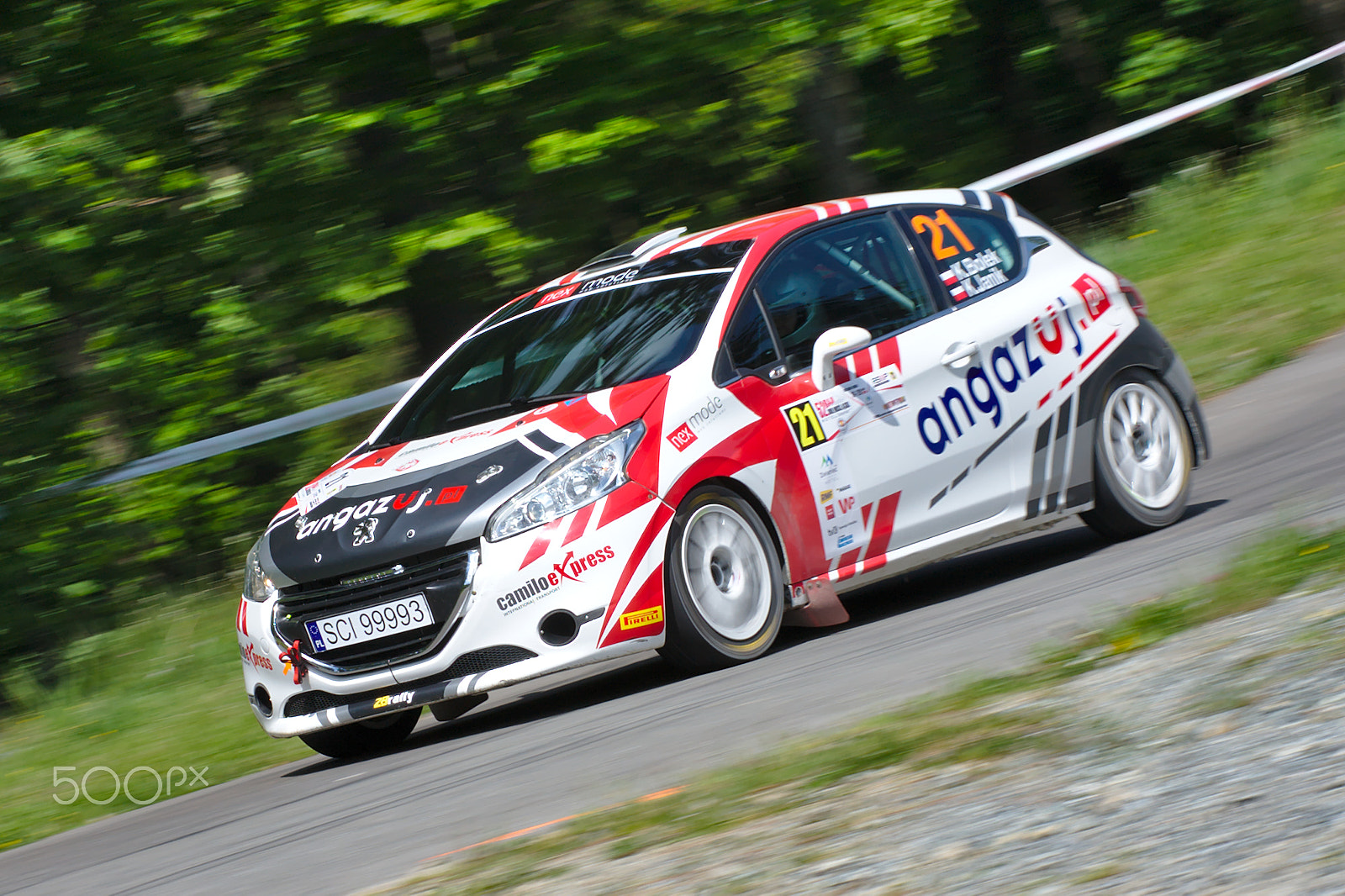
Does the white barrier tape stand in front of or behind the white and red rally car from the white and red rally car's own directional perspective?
behind

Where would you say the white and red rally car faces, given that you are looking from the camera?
facing the viewer and to the left of the viewer
